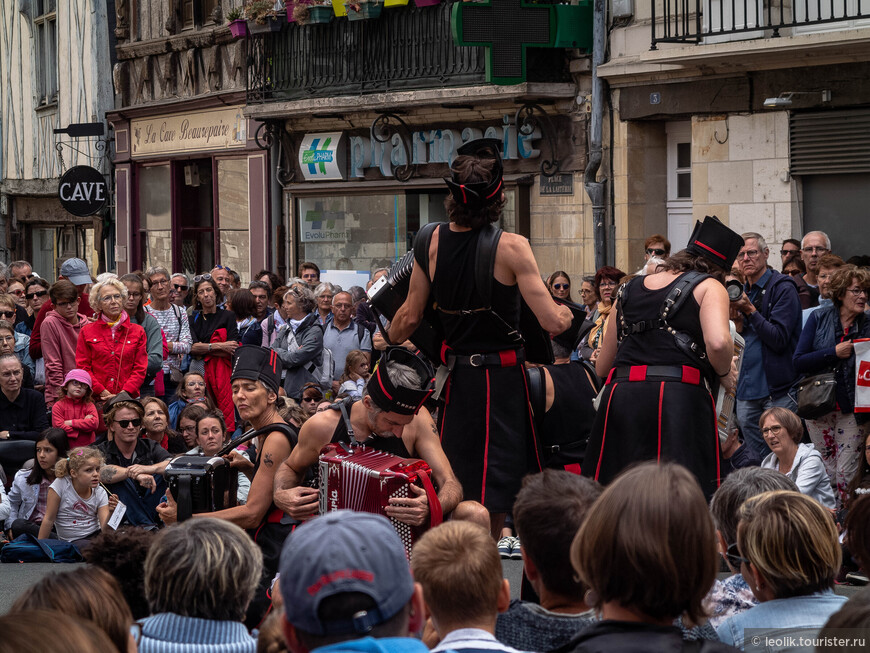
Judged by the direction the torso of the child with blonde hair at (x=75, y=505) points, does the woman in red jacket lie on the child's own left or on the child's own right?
on the child's own left

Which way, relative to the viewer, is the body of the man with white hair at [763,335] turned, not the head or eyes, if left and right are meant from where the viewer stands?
facing the viewer and to the left of the viewer

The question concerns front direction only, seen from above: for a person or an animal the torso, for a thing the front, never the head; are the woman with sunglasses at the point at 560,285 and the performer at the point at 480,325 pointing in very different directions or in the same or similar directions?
very different directions

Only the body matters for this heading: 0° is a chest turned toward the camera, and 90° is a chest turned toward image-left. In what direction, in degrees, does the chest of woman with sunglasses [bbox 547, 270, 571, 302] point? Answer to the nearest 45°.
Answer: approximately 0°

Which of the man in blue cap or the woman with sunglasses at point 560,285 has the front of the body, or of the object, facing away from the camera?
the man in blue cap

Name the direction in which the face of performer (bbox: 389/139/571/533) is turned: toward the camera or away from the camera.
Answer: away from the camera

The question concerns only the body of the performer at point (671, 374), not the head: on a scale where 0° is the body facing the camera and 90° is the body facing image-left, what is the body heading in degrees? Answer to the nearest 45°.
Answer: approximately 225°

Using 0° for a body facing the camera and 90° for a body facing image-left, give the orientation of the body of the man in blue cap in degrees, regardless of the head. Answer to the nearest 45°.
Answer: approximately 180°

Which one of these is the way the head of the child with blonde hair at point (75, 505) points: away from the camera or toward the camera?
toward the camera

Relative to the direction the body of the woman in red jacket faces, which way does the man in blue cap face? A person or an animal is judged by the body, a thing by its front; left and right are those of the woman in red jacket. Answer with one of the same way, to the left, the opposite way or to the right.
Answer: the opposite way

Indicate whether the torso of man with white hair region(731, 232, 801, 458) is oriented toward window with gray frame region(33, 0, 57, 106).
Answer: no

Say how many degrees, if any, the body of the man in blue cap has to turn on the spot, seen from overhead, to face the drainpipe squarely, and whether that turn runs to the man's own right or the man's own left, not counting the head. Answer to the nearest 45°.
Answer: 0° — they already face it

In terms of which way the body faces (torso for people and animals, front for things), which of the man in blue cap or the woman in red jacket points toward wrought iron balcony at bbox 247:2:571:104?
the man in blue cap

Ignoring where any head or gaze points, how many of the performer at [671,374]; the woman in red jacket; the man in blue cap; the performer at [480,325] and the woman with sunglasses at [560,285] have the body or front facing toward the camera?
2

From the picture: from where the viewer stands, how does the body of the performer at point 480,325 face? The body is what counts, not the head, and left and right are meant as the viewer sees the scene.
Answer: facing away from the viewer

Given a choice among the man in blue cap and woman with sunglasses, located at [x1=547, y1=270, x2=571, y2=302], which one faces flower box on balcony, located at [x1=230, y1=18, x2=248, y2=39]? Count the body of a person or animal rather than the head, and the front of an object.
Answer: the man in blue cap

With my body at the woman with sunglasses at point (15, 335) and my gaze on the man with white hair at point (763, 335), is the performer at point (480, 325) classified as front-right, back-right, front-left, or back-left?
front-right

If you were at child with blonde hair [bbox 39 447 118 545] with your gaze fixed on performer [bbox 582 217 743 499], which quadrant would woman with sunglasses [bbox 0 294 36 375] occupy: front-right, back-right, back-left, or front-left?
back-left
